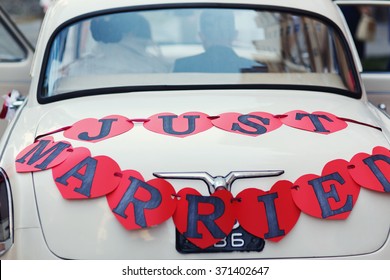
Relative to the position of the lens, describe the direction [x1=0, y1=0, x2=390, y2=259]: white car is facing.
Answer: facing away from the viewer

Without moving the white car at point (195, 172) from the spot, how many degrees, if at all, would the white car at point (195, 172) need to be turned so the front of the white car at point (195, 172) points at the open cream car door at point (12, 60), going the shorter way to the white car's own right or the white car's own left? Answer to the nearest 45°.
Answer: approximately 45° to the white car's own left
